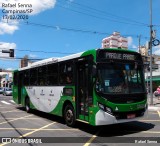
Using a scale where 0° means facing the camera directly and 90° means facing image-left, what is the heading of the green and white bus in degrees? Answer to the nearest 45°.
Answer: approximately 315°
